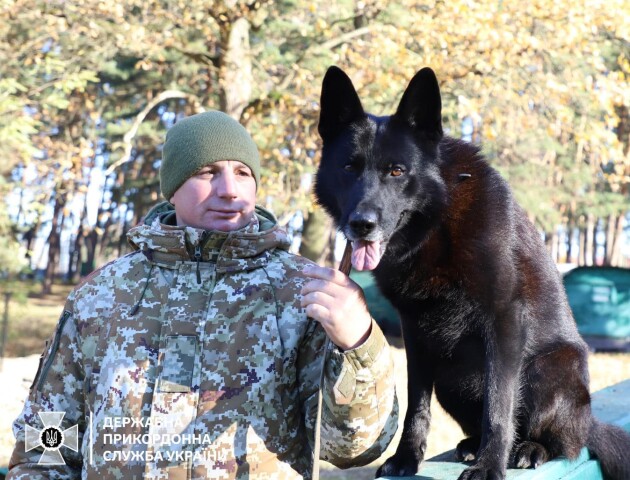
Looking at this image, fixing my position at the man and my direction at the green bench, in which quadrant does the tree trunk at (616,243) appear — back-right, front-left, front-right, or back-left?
front-left

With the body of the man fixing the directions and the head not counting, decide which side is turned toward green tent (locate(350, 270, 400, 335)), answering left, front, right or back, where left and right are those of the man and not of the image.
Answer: back

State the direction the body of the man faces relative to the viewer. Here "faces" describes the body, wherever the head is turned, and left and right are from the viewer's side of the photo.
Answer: facing the viewer

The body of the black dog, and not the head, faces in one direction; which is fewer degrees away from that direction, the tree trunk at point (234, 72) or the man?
the man

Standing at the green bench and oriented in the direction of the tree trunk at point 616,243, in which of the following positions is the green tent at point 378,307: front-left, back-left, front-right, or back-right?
front-left

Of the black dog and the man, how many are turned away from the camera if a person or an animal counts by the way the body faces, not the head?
0

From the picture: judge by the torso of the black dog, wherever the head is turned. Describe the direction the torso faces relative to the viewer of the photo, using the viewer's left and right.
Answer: facing the viewer and to the left of the viewer

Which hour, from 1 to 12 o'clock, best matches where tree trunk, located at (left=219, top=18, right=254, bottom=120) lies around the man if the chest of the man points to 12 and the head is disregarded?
The tree trunk is roughly at 6 o'clock from the man.

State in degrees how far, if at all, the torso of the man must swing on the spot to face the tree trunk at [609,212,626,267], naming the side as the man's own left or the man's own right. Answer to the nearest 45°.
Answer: approximately 135° to the man's own left

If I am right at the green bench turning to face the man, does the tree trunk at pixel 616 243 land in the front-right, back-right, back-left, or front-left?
back-right

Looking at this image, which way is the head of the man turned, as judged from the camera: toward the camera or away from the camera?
toward the camera
